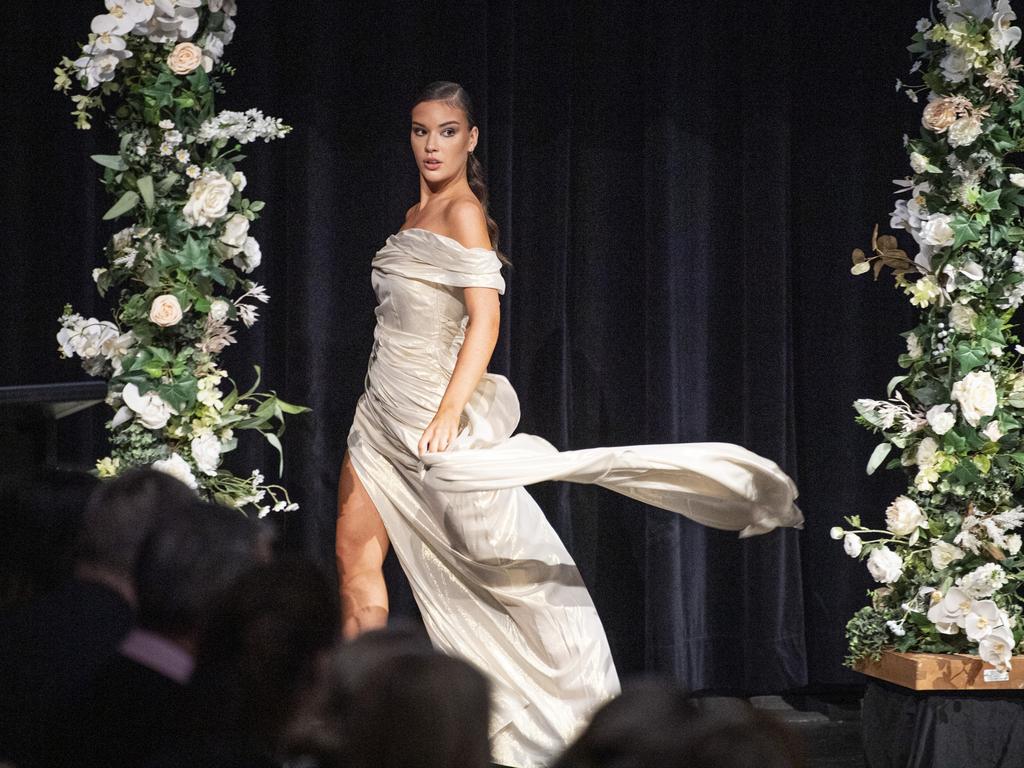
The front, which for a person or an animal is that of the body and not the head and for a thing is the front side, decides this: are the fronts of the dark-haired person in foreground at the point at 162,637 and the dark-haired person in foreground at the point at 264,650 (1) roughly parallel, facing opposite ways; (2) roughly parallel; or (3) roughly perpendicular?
roughly parallel

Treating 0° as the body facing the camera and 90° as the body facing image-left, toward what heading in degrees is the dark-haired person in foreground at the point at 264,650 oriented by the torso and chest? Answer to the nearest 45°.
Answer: approximately 225°

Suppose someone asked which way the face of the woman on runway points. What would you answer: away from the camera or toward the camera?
toward the camera

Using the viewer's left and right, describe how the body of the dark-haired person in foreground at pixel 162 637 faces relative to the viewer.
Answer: facing away from the viewer and to the right of the viewer

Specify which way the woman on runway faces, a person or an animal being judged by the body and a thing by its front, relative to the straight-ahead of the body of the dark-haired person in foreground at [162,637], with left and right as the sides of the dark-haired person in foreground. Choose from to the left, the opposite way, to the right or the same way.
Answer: the opposite way

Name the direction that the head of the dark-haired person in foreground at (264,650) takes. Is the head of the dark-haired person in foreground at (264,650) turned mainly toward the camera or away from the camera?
away from the camera

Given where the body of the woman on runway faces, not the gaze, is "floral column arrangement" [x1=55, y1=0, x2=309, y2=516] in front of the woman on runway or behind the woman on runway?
in front

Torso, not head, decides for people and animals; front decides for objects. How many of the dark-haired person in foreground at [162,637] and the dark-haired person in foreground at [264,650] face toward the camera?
0

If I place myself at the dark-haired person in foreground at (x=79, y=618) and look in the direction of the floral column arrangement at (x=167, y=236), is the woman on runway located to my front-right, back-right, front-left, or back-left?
front-right

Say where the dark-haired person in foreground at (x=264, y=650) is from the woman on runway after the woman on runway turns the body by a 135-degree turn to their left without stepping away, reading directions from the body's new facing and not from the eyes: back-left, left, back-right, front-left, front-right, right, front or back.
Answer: right

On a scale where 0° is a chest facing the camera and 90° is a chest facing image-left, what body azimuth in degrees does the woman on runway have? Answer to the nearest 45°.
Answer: approximately 45°

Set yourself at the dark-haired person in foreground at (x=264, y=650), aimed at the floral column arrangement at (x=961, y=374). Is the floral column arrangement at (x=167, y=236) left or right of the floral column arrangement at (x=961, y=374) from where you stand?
left
